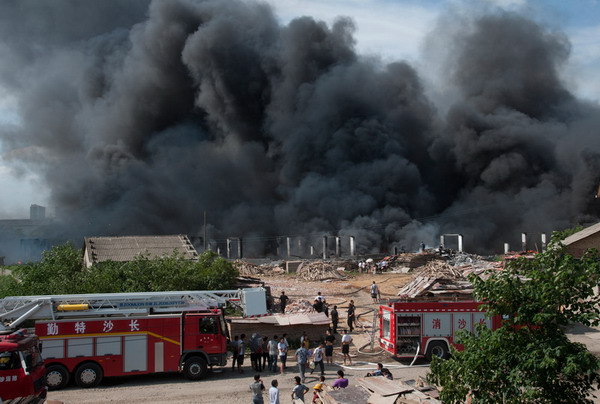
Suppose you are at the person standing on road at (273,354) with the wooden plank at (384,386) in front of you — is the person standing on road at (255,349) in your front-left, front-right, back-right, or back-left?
back-right

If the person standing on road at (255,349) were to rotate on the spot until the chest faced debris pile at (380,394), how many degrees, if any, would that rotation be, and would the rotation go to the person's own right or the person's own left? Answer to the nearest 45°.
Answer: approximately 180°

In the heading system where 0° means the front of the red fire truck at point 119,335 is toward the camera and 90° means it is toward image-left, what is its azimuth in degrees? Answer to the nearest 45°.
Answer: approximately 270°

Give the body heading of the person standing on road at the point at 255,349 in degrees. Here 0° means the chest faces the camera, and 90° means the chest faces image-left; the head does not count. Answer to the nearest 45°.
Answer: approximately 180°

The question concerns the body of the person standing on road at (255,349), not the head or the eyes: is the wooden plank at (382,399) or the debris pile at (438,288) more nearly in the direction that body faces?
the debris pile

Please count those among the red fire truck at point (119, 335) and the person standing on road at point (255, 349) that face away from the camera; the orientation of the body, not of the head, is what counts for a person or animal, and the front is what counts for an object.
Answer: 1

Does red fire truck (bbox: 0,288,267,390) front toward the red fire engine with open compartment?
yes

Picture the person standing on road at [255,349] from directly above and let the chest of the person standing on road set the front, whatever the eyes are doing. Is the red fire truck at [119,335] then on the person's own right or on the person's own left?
on the person's own left

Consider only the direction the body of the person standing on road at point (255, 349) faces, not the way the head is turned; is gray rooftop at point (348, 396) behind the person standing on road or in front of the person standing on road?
behind

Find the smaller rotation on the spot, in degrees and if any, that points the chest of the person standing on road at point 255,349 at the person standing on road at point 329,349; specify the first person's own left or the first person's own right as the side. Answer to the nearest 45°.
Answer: approximately 90° to the first person's own right

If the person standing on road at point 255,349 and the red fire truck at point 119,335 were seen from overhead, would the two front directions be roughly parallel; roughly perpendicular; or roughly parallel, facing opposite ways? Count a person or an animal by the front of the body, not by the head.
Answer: roughly perpendicular
